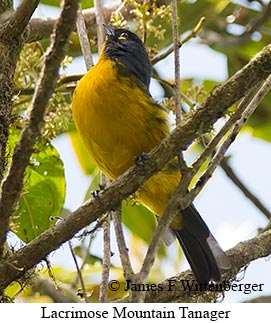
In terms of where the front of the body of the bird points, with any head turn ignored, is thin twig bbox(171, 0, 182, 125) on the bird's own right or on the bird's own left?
on the bird's own left

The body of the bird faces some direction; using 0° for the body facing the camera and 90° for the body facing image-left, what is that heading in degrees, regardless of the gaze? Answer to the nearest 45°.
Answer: approximately 45°

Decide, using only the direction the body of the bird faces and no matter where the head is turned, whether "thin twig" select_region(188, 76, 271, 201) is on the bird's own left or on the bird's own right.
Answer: on the bird's own left
